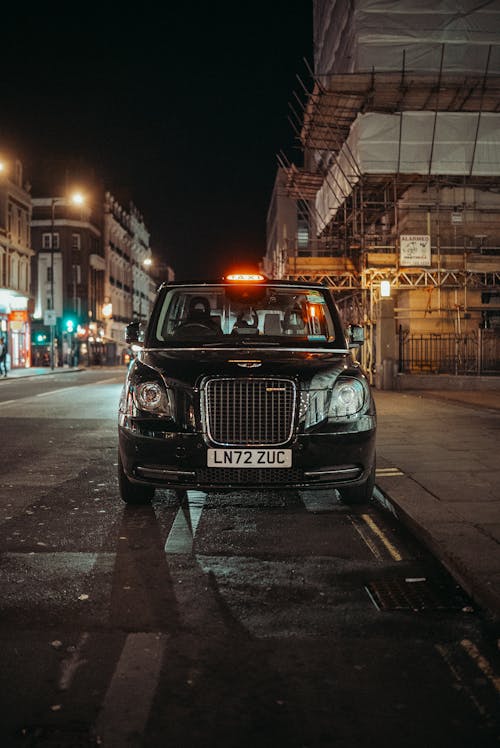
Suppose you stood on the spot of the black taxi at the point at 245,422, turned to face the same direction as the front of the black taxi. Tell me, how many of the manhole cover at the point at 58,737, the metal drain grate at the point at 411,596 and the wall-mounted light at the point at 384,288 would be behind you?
1

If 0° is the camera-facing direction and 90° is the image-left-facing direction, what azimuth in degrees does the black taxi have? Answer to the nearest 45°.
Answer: approximately 0°

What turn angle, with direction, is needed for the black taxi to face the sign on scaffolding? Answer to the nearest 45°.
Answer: approximately 180°

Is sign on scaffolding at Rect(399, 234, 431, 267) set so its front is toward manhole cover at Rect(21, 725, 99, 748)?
yes

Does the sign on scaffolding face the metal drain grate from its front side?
yes

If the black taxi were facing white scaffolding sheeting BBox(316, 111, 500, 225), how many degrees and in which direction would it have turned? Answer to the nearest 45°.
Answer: approximately 180°

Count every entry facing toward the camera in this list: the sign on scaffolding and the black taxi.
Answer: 2

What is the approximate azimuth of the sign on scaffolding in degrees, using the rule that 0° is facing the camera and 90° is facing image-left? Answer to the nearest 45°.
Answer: approximately 0°
